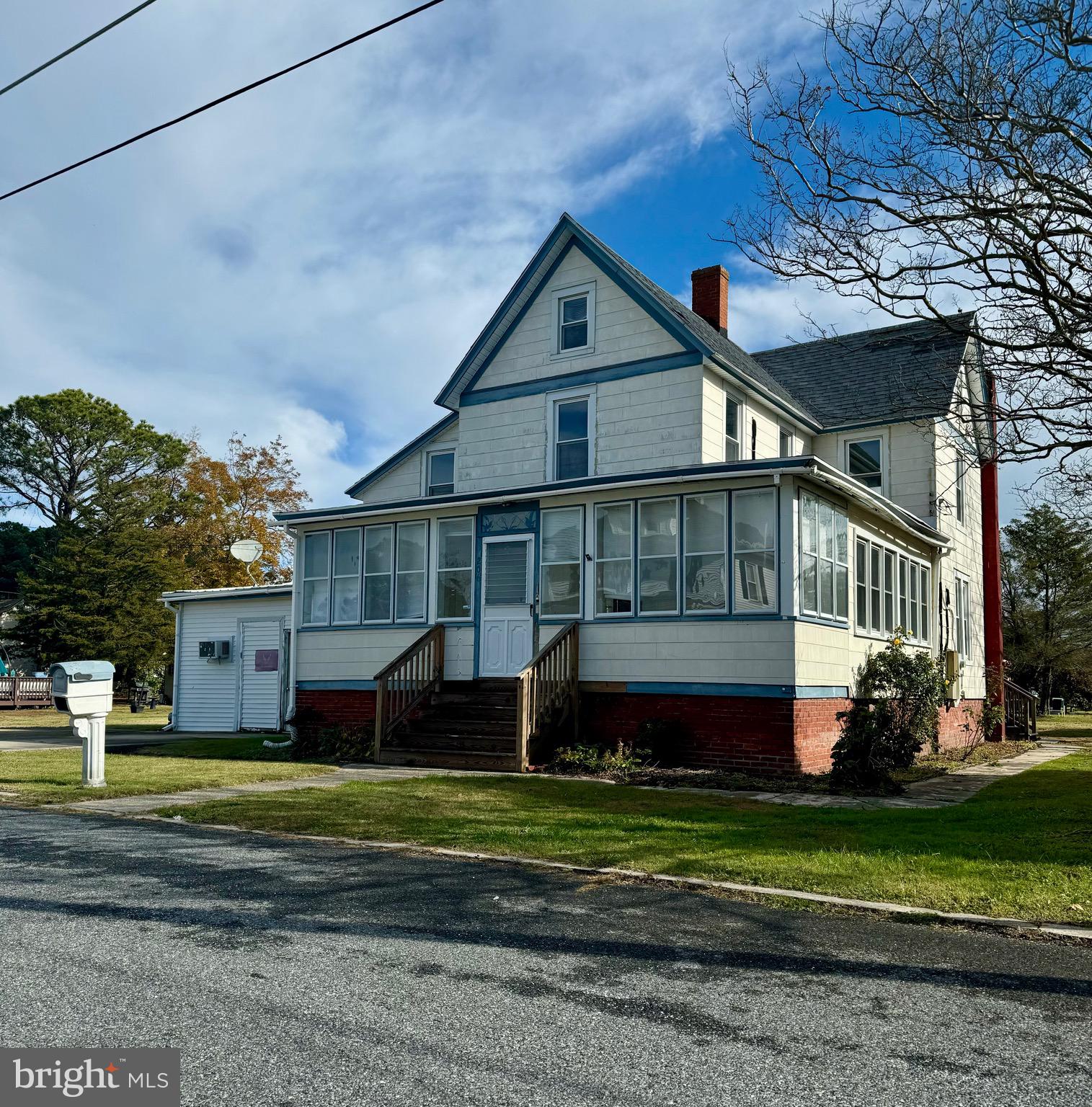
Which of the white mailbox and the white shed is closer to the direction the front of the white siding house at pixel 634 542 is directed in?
the white mailbox

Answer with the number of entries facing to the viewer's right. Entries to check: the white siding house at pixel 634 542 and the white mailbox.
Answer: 0

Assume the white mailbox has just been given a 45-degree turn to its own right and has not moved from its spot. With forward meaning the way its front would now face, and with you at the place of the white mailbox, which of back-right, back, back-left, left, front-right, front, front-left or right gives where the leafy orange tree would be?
right

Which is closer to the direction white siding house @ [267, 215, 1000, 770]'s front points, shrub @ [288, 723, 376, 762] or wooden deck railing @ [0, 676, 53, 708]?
the shrub

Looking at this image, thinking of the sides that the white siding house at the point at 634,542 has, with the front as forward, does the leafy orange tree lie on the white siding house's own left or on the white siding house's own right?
on the white siding house's own right

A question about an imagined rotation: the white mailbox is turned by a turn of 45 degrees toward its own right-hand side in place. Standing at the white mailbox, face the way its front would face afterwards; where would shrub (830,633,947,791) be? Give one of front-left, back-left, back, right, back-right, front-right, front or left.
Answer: back

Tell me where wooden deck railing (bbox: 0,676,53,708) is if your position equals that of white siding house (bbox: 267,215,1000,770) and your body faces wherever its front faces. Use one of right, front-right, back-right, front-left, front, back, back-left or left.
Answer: right

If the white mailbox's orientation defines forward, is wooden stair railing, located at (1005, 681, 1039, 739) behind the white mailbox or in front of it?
behind

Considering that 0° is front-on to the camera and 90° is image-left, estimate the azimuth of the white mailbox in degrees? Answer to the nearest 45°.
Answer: approximately 45°

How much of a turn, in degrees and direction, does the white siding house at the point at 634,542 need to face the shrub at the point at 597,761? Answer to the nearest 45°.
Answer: approximately 45° to its left

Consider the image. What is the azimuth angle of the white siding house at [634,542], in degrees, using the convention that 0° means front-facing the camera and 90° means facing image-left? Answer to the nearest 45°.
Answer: approximately 45°

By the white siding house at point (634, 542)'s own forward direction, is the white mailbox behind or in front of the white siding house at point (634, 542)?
in front

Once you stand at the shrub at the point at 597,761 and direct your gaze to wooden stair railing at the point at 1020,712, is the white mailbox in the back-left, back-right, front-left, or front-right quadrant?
back-left

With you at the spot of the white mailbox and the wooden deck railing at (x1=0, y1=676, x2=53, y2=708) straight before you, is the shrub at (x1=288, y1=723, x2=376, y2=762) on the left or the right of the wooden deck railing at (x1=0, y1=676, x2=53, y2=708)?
right
